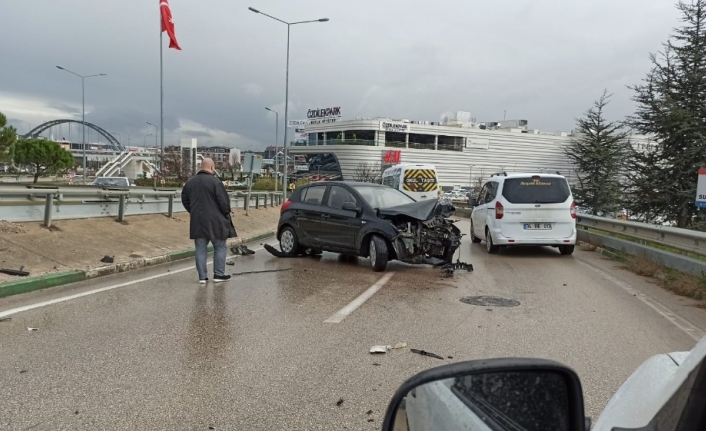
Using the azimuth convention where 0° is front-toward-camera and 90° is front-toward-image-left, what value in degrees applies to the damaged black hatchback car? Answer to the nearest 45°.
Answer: approximately 315°

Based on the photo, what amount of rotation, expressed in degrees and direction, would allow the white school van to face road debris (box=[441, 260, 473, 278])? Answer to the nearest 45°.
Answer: approximately 135° to its left

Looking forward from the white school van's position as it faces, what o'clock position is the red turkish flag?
The red turkish flag is roughly at 10 o'clock from the white school van.

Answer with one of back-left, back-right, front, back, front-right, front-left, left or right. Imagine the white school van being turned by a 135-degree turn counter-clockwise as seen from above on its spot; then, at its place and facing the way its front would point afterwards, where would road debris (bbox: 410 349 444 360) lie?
front

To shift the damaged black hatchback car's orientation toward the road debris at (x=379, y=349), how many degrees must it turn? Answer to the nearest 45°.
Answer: approximately 45° to its right

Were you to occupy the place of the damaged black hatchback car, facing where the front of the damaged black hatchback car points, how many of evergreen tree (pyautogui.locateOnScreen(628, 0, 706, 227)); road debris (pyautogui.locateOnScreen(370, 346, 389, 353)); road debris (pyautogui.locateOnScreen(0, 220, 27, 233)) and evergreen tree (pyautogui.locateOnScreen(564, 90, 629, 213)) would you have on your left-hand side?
2

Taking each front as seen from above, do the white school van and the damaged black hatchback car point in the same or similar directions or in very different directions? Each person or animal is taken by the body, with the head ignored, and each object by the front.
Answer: very different directions

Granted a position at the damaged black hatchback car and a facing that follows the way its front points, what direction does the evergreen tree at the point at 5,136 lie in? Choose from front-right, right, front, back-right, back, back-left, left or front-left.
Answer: back

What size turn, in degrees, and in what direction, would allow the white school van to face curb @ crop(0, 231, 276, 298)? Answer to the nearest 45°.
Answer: approximately 135° to its left

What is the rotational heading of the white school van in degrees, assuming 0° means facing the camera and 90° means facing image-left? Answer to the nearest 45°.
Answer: approximately 135°

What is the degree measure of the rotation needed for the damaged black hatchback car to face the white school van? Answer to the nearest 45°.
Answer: approximately 135° to its left

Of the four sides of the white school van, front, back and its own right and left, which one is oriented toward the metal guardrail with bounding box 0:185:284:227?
left
